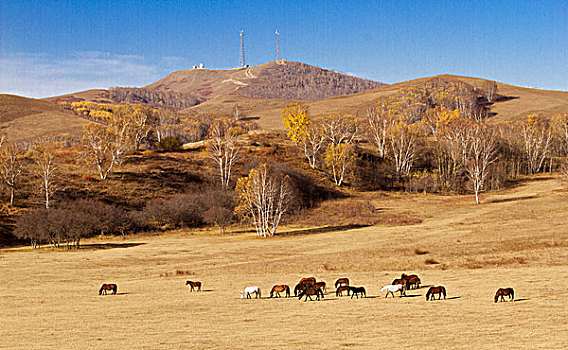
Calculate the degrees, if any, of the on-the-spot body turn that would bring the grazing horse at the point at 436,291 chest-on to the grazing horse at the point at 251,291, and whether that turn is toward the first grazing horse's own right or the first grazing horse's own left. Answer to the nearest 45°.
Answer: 0° — it already faces it

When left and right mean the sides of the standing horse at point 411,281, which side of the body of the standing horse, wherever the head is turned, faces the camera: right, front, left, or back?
left

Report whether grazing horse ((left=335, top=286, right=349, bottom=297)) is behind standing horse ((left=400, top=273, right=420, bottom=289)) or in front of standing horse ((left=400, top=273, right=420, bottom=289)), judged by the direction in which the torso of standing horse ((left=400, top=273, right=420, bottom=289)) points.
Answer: in front

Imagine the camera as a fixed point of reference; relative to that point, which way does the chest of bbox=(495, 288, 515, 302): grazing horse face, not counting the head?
to the viewer's left

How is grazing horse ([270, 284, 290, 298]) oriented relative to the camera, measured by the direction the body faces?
to the viewer's left

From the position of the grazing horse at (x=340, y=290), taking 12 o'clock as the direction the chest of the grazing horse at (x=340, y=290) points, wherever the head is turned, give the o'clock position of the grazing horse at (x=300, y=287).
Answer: the grazing horse at (x=300, y=287) is roughly at 12 o'clock from the grazing horse at (x=340, y=290).

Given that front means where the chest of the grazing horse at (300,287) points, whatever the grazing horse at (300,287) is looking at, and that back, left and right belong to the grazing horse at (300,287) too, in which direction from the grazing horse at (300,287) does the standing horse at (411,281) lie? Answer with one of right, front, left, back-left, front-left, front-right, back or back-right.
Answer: back

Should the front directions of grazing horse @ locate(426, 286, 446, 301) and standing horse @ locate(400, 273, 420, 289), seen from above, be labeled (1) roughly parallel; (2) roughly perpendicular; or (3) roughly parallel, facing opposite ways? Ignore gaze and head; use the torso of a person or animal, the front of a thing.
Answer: roughly parallel

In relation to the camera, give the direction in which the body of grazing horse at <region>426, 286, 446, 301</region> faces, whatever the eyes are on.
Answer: to the viewer's left

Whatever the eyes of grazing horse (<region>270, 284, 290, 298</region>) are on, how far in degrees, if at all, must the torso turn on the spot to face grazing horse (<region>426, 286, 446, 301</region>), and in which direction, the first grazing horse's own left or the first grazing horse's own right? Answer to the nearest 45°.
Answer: approximately 135° to the first grazing horse's own left

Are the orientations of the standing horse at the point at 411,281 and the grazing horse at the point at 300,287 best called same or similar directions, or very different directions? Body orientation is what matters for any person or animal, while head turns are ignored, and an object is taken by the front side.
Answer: same or similar directions

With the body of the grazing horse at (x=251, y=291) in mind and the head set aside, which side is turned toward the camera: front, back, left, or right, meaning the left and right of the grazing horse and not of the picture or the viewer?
left
